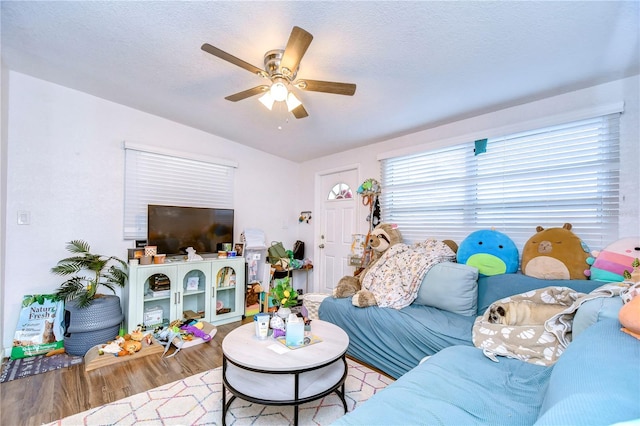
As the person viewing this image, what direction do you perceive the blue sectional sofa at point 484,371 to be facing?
facing the viewer and to the left of the viewer

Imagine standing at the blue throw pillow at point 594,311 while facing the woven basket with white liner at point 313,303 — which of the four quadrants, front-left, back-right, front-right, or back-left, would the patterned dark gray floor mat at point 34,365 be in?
front-left

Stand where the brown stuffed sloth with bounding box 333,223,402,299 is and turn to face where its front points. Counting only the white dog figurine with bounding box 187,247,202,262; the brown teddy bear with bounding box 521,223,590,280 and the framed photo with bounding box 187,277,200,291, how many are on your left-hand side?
1

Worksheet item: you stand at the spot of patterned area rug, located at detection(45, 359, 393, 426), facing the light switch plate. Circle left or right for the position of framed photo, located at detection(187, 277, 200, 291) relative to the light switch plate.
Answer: right

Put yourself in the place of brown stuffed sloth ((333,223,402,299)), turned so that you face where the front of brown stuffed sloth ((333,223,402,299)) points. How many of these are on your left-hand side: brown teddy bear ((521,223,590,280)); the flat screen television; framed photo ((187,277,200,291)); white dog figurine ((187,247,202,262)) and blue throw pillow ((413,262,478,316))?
2

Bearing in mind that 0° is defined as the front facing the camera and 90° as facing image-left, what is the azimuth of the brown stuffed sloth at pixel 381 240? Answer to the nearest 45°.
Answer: approximately 45°

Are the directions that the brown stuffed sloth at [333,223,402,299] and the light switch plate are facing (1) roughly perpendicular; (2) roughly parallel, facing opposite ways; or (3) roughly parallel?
roughly perpendicular

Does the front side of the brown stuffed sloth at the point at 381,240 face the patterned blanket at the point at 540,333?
no

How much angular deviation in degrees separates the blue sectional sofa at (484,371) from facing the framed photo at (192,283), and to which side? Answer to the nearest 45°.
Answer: approximately 45° to its right

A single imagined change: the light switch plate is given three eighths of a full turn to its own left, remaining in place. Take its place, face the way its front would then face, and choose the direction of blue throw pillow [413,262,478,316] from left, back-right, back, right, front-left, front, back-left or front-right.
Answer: right

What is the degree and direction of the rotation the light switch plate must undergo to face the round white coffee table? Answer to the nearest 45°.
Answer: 0° — it already faces it
